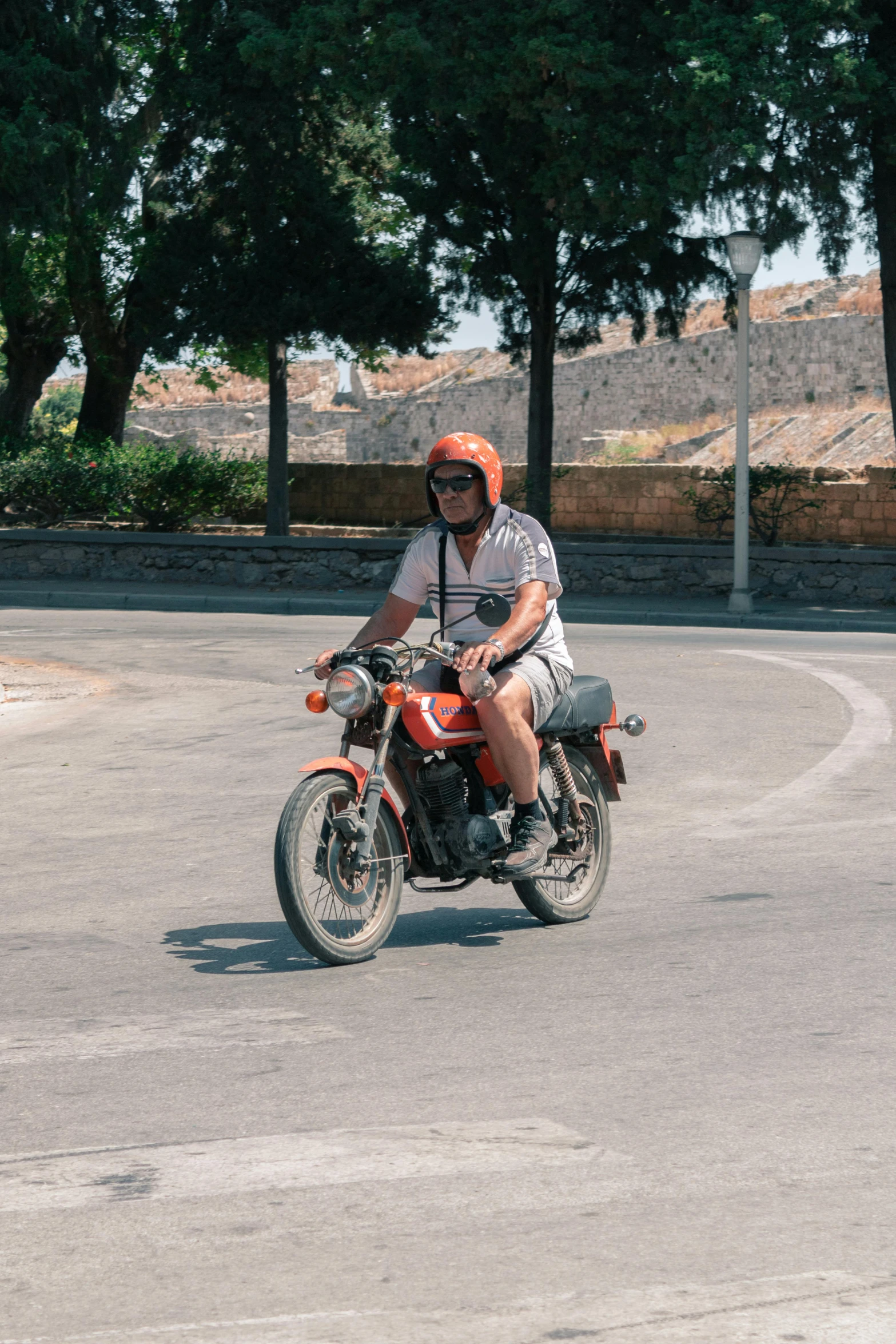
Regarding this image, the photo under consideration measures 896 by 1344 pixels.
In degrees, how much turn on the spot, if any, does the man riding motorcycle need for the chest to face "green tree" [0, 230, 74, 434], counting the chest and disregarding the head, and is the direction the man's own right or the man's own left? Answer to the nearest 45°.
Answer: approximately 135° to the man's own right

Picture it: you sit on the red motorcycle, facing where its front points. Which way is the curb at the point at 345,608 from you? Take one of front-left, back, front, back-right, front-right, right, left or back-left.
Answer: back-right

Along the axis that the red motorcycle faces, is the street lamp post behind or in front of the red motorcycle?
behind

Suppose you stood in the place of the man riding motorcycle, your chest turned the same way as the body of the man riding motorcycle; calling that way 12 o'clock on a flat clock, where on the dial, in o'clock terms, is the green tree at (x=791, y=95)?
The green tree is roughly at 5 o'clock from the man riding motorcycle.

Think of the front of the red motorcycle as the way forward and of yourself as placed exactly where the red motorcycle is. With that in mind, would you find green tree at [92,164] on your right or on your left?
on your right

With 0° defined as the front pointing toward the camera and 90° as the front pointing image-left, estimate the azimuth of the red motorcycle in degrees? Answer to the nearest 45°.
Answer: approximately 45°

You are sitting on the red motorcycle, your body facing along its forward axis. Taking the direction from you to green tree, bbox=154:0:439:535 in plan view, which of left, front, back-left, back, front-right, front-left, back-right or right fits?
back-right

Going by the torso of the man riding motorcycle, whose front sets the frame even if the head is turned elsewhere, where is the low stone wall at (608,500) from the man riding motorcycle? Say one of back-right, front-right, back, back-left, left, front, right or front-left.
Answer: back-right

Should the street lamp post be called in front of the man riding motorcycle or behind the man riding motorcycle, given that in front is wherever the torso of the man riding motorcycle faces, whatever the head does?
behind

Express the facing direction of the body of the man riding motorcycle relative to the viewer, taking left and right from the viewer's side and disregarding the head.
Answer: facing the viewer and to the left of the viewer

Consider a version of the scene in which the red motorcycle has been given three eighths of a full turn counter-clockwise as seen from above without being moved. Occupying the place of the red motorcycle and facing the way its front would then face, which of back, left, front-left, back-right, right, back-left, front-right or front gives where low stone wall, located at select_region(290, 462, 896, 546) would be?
left

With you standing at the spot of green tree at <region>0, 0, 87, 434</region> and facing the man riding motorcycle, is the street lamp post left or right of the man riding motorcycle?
left

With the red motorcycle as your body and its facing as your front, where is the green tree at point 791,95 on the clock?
The green tree is roughly at 5 o'clock from the red motorcycle.
